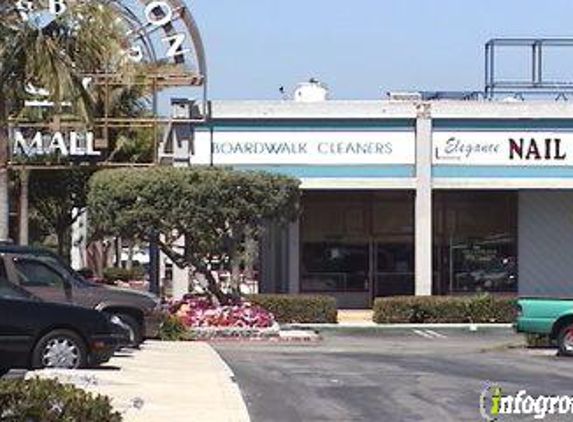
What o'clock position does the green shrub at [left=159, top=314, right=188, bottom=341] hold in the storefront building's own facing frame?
The green shrub is roughly at 1 o'clock from the storefront building.

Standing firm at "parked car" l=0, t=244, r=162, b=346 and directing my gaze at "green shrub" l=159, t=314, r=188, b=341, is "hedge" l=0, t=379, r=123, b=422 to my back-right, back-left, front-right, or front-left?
back-right

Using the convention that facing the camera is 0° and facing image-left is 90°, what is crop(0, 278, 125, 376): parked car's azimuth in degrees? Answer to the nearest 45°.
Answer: approximately 270°

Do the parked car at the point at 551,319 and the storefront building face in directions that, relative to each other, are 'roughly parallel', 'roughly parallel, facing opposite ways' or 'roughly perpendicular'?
roughly perpendicular

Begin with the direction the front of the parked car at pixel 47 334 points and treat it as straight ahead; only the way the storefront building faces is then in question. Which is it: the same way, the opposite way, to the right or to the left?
to the right

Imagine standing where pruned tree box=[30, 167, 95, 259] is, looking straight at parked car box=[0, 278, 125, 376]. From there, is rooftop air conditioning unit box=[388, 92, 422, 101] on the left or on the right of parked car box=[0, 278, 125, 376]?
left

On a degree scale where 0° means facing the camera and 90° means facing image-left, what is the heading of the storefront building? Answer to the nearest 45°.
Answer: approximately 0°
